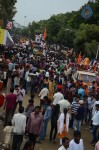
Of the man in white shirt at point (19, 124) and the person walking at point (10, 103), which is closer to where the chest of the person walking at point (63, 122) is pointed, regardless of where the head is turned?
the person walking

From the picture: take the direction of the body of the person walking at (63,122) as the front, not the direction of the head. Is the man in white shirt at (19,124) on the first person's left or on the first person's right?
on the first person's left

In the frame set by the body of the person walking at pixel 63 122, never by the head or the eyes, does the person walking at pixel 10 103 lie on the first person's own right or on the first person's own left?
on the first person's own left

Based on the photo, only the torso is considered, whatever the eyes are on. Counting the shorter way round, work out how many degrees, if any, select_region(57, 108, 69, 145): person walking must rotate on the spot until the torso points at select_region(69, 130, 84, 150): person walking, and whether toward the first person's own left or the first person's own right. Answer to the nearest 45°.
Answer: approximately 180°

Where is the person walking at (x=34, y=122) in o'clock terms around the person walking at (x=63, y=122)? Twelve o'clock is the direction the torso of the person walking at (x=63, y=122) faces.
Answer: the person walking at (x=34, y=122) is roughly at 8 o'clock from the person walking at (x=63, y=122).

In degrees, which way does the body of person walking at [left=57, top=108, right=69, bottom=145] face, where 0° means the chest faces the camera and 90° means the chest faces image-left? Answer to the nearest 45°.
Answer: approximately 180°
